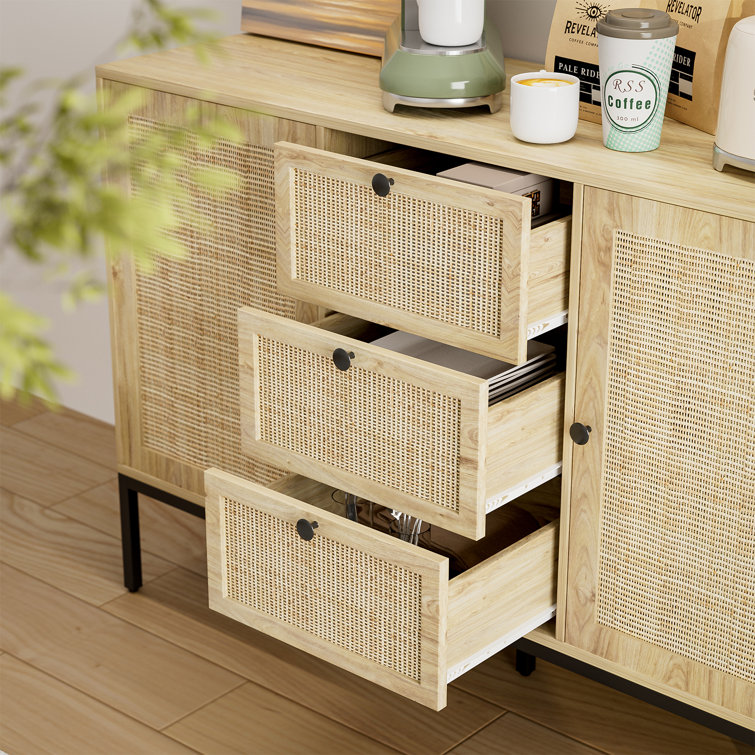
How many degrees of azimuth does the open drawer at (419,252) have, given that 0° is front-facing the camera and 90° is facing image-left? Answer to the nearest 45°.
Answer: approximately 45°
